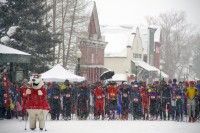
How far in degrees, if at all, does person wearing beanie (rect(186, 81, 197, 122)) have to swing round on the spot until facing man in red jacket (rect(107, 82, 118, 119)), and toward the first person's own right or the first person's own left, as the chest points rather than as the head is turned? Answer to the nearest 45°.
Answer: approximately 90° to the first person's own right

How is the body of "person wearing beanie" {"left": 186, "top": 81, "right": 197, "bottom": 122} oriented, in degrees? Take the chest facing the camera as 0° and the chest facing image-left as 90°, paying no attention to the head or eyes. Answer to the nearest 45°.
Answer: approximately 0°

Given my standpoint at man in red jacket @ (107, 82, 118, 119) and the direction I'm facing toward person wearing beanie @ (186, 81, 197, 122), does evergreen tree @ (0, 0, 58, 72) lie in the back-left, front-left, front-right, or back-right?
back-left

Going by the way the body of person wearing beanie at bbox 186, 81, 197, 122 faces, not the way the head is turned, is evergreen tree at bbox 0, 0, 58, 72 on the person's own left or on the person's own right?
on the person's own right

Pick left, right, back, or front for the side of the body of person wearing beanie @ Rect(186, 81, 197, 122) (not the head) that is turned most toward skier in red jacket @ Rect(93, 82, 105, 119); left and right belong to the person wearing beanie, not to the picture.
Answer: right
